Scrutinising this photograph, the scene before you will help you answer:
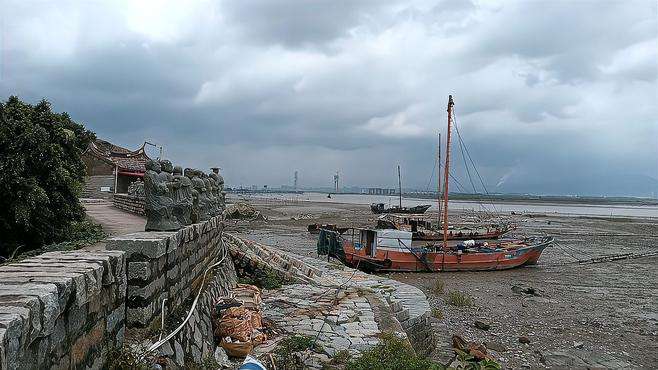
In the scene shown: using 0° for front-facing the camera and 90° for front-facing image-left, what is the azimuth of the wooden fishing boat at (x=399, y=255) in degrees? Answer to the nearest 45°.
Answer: approximately 270°

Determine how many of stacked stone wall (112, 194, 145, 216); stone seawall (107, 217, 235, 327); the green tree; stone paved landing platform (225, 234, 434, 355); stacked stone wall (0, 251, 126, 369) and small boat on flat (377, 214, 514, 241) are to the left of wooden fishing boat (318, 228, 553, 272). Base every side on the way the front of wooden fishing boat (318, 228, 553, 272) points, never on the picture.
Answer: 1

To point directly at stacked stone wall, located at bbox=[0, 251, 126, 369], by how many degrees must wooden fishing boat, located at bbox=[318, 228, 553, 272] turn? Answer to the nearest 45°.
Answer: approximately 90° to its right

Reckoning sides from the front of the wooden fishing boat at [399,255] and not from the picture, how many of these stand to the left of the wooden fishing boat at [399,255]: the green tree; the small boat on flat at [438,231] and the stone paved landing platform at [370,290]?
1

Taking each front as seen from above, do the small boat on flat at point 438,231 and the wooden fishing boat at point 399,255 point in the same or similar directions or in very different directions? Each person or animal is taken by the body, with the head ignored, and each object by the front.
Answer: same or similar directions

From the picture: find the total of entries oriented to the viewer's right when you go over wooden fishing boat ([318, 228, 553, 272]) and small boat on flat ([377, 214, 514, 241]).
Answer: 2

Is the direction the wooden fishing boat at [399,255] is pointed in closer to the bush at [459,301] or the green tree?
the bush

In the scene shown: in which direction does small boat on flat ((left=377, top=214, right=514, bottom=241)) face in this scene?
to the viewer's right

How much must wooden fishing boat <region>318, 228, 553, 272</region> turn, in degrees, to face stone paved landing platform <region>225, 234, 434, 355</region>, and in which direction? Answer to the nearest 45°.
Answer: approximately 90° to its right

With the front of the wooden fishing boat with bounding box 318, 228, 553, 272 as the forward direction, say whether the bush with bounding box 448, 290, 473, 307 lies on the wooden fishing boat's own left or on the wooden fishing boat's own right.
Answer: on the wooden fishing boat's own right

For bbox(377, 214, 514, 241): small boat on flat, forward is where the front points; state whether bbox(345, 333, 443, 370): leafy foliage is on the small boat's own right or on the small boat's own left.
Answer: on the small boat's own right

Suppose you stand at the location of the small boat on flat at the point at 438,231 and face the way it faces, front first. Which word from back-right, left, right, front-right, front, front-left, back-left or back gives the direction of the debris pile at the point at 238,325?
right

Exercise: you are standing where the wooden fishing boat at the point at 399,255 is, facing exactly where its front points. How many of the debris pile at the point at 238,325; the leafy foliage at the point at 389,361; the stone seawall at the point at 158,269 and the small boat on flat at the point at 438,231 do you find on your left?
1

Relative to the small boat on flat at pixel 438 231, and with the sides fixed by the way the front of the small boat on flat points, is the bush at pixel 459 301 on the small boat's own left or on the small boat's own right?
on the small boat's own right

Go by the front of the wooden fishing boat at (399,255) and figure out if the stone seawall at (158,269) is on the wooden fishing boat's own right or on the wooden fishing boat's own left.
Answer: on the wooden fishing boat's own right
